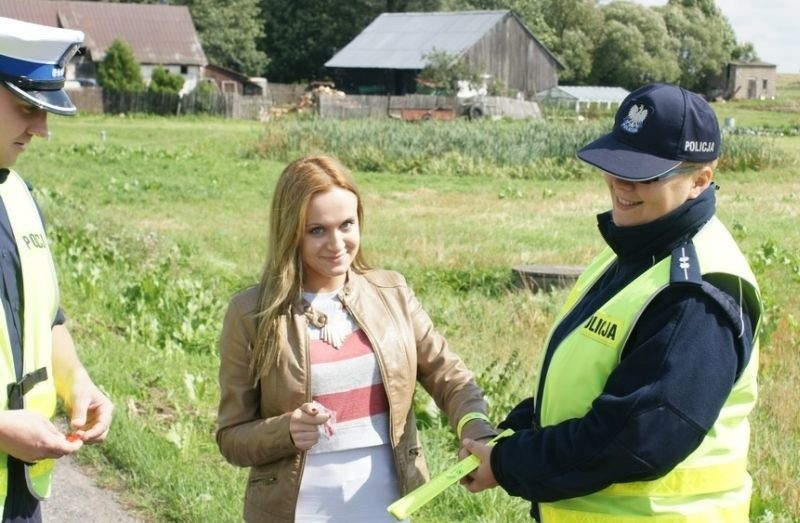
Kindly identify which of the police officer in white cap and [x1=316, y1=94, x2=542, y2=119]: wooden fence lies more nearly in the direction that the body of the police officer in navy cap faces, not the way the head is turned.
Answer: the police officer in white cap

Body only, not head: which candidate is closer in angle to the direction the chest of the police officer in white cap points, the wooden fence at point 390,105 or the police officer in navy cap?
the police officer in navy cap

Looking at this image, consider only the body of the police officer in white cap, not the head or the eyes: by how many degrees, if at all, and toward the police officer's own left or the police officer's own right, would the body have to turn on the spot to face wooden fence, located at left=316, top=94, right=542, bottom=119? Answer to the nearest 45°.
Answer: approximately 135° to the police officer's own left

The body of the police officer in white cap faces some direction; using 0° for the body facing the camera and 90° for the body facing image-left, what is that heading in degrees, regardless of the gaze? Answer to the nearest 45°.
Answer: approximately 315°

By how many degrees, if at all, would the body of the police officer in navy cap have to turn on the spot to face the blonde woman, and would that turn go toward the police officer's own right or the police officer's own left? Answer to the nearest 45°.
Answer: approximately 45° to the police officer's own right

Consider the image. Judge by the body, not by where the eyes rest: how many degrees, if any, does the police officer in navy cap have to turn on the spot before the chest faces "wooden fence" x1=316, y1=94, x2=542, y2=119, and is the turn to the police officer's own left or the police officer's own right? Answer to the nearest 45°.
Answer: approximately 135° to the police officer's own right

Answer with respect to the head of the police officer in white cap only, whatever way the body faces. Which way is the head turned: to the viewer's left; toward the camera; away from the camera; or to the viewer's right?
to the viewer's right

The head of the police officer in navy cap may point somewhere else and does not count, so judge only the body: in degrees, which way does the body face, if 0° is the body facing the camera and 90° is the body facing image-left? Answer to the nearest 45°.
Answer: approximately 45°
